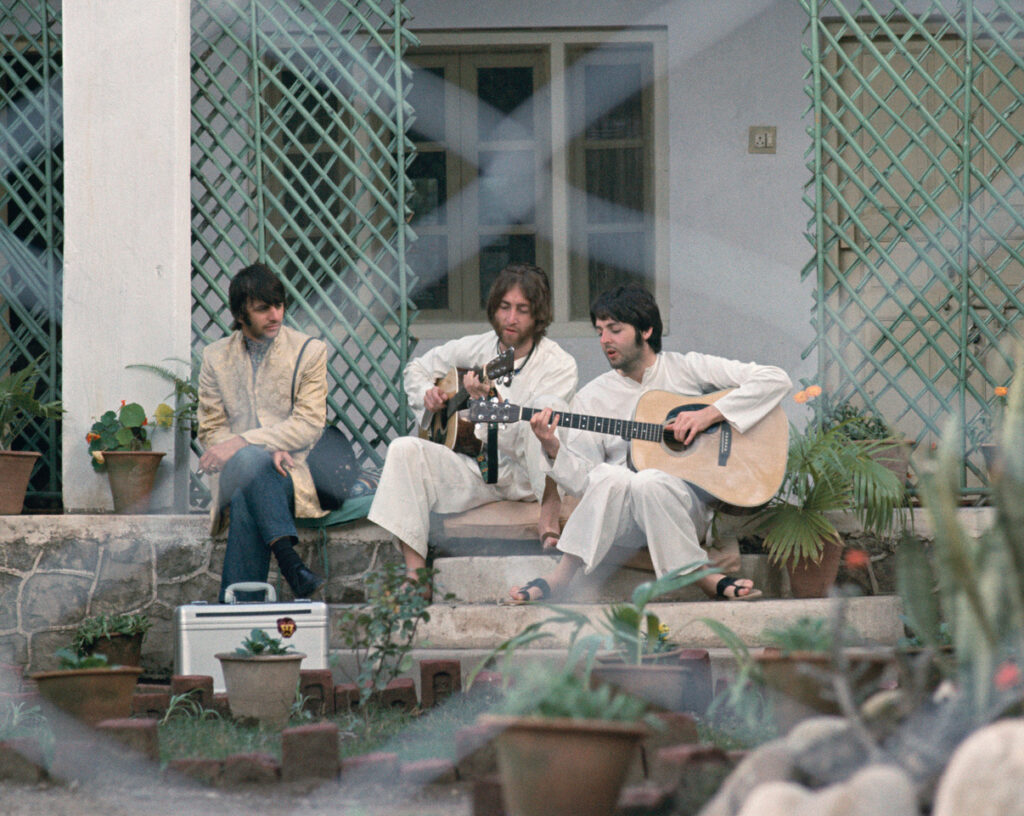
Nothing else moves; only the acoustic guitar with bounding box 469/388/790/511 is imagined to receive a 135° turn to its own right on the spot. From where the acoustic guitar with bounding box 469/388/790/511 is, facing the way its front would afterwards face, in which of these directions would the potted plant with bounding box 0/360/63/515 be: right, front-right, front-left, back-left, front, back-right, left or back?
front-left

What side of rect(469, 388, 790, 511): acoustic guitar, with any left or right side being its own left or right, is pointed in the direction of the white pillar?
right

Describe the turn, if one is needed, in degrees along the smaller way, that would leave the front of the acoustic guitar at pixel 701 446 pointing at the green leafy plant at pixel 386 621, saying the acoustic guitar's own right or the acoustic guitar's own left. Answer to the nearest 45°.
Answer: approximately 45° to the acoustic guitar's own right

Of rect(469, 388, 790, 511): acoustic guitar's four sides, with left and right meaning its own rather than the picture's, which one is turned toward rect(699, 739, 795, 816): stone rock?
front

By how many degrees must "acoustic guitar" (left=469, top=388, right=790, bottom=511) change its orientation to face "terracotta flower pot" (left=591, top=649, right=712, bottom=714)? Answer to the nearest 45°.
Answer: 0° — it already faces it

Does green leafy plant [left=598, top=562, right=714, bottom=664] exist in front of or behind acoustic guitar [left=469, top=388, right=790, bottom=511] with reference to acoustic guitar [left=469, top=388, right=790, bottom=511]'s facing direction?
in front

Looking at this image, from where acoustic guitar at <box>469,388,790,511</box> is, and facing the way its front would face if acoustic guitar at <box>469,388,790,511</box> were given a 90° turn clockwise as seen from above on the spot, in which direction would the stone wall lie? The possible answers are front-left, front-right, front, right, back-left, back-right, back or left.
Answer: front

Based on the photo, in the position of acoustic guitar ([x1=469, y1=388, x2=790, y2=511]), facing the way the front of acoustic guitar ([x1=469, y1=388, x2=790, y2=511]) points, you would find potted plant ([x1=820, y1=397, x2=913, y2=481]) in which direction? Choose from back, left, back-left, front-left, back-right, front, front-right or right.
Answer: back-left

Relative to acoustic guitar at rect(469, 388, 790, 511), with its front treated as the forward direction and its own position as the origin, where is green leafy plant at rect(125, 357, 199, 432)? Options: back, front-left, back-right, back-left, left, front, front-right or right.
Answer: right

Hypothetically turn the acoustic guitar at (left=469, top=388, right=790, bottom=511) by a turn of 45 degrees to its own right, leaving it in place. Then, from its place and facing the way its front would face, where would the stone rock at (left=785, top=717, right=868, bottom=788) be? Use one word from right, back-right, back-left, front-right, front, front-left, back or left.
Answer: front-left

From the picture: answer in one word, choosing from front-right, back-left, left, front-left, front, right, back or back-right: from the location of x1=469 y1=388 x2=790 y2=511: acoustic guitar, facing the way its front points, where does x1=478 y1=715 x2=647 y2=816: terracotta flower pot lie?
front

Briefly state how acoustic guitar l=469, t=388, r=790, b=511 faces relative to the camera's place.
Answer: facing the viewer
